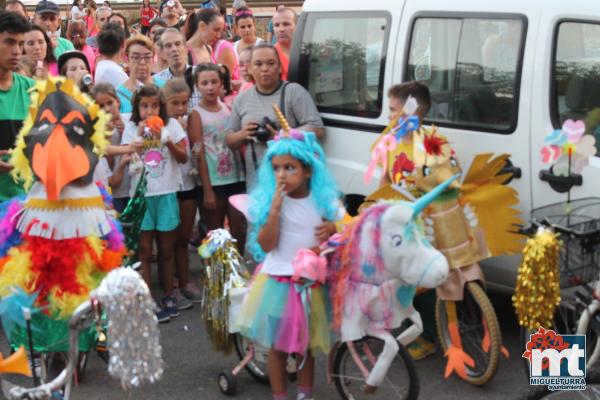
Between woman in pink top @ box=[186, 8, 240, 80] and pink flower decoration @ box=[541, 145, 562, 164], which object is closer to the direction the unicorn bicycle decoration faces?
the pink flower decoration

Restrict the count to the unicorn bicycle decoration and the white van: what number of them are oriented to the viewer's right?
2

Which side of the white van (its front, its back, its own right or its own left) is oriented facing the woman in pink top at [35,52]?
back

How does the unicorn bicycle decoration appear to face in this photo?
to the viewer's right

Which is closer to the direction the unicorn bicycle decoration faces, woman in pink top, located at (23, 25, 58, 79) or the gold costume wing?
the gold costume wing

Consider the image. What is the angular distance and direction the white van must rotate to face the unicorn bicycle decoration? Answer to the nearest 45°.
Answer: approximately 90° to its right

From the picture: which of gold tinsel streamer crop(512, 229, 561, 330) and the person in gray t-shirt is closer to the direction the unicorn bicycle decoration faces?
the gold tinsel streamer

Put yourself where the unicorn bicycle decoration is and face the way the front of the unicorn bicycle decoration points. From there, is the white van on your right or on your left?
on your left

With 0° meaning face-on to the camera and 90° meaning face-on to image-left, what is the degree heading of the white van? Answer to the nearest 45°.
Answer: approximately 270°

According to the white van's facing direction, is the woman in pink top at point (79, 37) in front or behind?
behind
